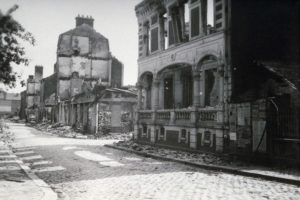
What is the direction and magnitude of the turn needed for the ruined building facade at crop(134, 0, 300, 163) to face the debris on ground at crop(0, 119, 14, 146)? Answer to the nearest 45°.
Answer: approximately 45° to its right

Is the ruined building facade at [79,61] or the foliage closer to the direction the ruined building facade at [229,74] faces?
the foliage

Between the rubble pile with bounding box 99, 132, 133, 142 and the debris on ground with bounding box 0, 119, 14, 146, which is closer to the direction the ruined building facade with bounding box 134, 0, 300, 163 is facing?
the debris on ground

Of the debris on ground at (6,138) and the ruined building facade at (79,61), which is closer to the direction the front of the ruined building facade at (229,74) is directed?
the debris on ground

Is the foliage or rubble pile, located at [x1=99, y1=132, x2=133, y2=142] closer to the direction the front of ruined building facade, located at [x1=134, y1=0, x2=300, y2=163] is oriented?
the foliage

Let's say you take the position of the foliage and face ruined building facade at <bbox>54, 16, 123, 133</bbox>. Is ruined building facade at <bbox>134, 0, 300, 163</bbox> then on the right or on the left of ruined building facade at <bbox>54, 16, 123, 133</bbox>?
right

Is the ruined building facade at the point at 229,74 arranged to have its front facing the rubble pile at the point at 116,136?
no

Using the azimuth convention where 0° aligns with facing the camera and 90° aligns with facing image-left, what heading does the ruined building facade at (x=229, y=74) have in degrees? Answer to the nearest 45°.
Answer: approximately 45°

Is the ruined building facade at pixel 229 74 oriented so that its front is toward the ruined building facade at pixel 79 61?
no

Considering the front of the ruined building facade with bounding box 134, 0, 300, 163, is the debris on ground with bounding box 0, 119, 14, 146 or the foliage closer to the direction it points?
the foliage

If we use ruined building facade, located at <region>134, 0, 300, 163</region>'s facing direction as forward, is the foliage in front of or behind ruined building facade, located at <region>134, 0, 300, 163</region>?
in front
